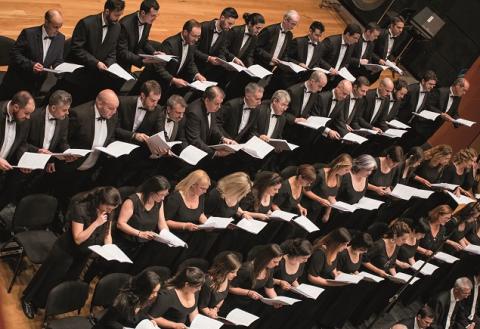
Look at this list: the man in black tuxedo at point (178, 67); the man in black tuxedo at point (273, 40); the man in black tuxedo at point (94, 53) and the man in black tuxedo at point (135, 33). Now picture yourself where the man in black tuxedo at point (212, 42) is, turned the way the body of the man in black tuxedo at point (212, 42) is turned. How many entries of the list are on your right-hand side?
3

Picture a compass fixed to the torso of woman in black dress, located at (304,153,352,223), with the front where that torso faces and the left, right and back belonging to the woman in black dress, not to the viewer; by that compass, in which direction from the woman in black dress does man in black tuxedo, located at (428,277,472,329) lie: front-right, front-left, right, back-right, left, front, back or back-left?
front-left

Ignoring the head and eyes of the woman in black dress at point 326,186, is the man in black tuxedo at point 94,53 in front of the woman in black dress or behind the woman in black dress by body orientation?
behind

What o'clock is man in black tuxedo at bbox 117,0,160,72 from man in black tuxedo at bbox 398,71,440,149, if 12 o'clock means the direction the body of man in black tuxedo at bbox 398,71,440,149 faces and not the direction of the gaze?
man in black tuxedo at bbox 117,0,160,72 is roughly at 3 o'clock from man in black tuxedo at bbox 398,71,440,149.

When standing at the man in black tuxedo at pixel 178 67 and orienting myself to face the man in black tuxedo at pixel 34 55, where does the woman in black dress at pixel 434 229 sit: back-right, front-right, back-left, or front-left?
back-left

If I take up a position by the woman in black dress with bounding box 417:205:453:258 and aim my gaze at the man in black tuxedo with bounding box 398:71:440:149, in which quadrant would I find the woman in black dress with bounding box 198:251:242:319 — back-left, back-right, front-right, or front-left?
back-left

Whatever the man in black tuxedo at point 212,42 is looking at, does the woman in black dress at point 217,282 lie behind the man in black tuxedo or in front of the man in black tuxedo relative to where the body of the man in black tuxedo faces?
in front

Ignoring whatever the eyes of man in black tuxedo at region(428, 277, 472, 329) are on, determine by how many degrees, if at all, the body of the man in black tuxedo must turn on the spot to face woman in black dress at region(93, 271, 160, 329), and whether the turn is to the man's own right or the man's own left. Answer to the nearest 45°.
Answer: approximately 90° to the man's own right

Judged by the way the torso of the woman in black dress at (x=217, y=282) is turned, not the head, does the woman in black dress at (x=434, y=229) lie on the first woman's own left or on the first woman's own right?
on the first woman's own left
